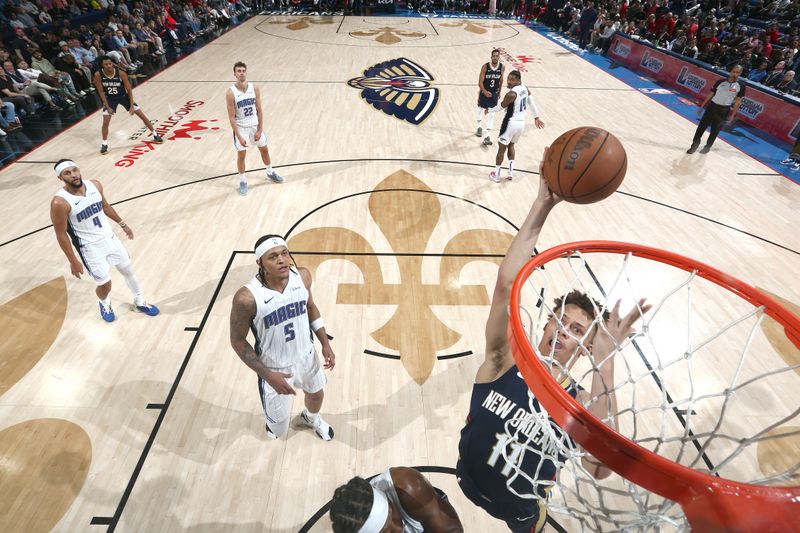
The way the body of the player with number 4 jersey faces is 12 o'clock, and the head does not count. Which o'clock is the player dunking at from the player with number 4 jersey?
The player dunking is roughly at 1 o'clock from the player with number 4 jersey.

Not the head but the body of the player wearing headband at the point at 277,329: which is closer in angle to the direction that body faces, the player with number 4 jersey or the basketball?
the basketball

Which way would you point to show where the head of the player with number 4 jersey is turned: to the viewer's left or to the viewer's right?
to the viewer's right

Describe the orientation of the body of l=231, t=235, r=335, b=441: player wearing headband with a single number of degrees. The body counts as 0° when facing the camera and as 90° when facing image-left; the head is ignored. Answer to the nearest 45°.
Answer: approximately 315°

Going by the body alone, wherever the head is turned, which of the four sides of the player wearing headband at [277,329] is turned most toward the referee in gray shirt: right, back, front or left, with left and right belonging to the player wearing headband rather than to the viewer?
left

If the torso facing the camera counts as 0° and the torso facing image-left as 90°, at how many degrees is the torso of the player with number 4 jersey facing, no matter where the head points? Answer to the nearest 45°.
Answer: approximately 315°
